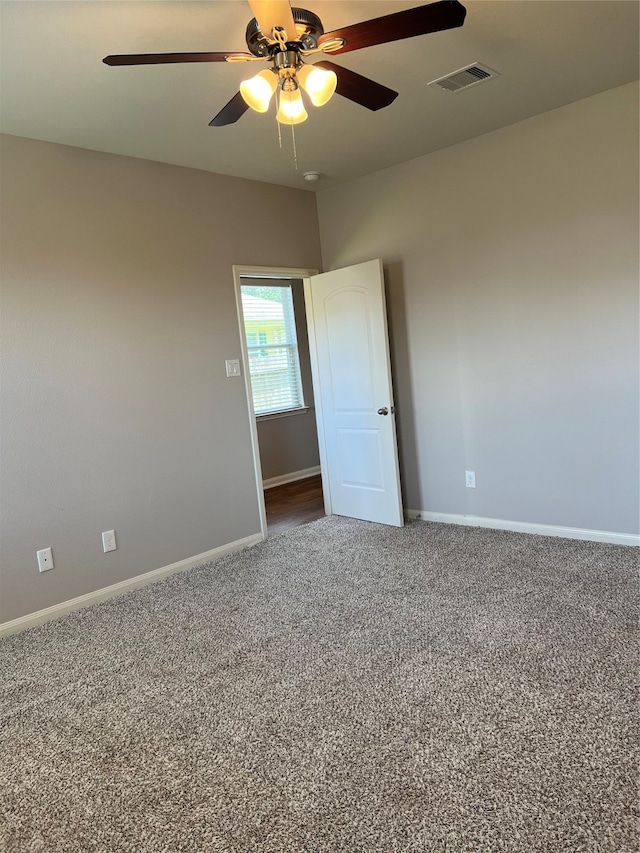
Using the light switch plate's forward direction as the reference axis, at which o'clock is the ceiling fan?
The ceiling fan is roughly at 1 o'clock from the light switch plate.

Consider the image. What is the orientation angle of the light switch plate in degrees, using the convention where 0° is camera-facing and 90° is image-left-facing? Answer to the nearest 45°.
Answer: approximately 315°

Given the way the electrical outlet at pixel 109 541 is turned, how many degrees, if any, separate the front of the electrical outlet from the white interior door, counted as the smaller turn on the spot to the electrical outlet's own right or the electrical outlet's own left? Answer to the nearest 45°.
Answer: approximately 45° to the electrical outlet's own left

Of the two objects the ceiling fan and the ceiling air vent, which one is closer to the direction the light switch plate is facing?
the ceiling air vent

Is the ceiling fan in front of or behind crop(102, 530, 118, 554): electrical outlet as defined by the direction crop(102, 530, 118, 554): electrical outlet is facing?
in front

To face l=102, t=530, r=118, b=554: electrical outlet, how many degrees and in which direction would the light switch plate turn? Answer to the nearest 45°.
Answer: approximately 90° to its right

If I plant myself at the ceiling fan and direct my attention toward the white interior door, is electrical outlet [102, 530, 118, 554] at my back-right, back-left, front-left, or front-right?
front-left

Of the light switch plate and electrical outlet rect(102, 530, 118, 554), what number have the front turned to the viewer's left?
0

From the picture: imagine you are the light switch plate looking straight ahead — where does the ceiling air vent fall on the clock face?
The ceiling air vent is roughly at 12 o'clock from the light switch plate.

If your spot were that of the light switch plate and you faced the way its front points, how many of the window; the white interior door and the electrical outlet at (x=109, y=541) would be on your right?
1

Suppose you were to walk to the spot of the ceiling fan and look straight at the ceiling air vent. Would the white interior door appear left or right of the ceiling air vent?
left

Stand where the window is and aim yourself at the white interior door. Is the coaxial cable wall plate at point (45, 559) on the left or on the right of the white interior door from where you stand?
right

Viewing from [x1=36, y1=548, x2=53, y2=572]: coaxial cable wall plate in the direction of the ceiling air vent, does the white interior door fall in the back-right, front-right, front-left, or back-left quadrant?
front-left

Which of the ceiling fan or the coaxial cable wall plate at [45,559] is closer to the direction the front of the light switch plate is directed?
the ceiling fan

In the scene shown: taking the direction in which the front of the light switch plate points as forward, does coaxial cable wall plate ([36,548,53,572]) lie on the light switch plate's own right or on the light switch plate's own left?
on the light switch plate's own right
